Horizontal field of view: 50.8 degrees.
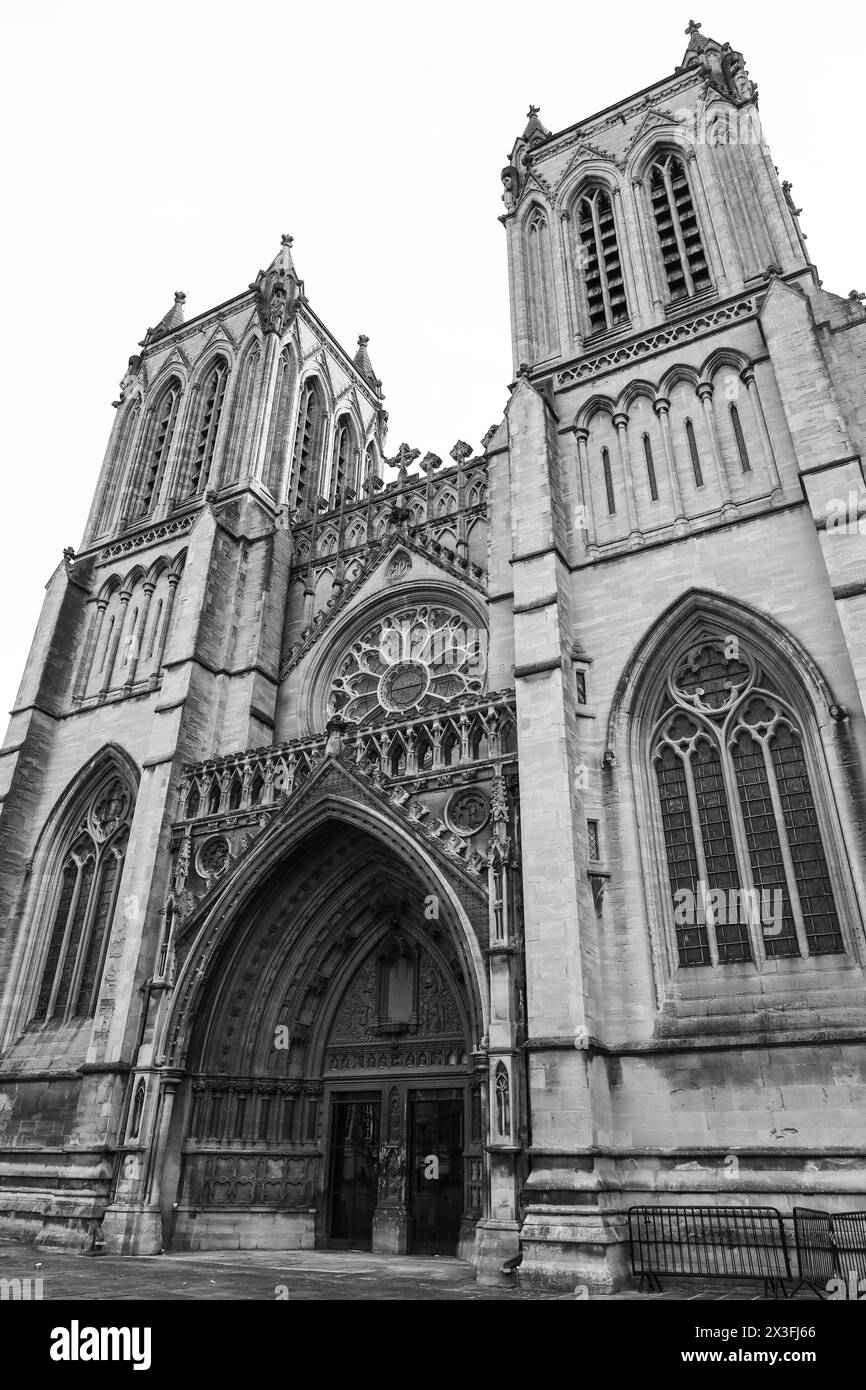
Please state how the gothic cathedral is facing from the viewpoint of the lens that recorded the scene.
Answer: facing the viewer and to the left of the viewer
